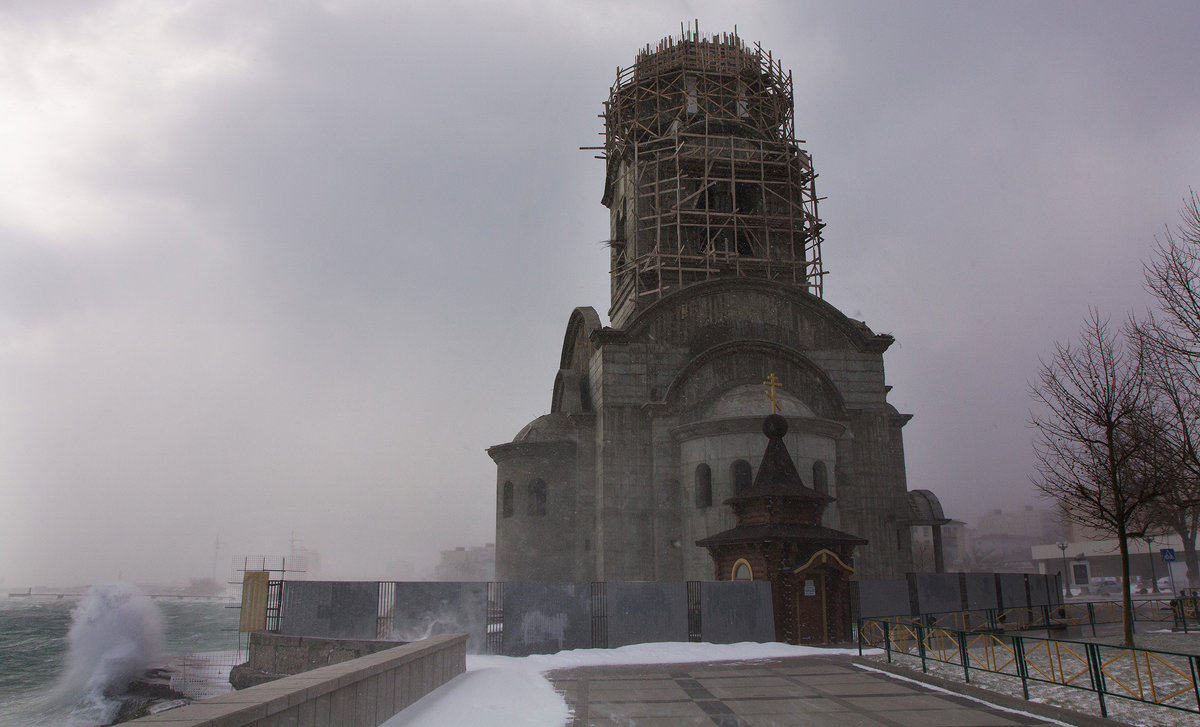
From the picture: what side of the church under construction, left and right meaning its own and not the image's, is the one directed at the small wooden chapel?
back

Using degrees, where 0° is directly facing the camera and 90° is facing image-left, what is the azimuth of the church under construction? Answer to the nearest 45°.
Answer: approximately 180°

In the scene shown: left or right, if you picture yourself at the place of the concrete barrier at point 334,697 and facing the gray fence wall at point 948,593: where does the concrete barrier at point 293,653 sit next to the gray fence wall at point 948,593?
left
